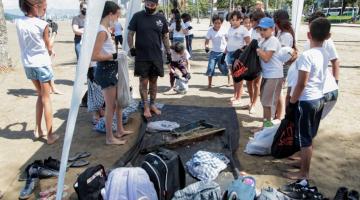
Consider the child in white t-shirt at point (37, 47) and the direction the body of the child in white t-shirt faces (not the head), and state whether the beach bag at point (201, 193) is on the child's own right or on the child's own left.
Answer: on the child's own right

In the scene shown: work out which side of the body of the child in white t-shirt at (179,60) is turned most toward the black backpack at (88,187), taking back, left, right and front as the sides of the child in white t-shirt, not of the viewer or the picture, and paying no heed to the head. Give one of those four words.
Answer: front

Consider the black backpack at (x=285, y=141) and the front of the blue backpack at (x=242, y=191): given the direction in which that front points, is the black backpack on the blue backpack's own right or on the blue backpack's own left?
on the blue backpack's own left

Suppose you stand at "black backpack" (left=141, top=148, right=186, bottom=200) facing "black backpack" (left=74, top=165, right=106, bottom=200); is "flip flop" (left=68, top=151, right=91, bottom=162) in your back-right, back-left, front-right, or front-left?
front-right

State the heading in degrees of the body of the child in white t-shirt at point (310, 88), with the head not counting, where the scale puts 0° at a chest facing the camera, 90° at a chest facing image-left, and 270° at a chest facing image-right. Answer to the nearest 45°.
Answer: approximately 135°

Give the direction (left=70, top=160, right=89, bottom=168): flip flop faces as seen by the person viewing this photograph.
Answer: facing to the left of the viewer

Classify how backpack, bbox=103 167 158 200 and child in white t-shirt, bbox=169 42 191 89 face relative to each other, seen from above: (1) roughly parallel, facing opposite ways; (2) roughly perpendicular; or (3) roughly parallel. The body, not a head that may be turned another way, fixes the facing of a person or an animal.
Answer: roughly parallel

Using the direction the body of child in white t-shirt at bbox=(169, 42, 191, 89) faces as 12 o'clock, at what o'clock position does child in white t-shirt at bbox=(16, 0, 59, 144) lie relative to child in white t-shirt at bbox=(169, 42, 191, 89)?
child in white t-shirt at bbox=(16, 0, 59, 144) is roughly at 1 o'clock from child in white t-shirt at bbox=(169, 42, 191, 89).

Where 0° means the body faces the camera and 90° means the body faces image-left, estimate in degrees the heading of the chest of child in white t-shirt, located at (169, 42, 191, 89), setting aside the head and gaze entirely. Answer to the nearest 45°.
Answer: approximately 0°

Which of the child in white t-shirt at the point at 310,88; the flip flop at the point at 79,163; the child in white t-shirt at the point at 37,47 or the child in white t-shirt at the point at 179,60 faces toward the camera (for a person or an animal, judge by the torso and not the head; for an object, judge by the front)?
the child in white t-shirt at the point at 179,60

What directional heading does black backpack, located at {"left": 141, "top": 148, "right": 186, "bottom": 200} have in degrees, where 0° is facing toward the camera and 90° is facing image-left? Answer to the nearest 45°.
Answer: approximately 45°

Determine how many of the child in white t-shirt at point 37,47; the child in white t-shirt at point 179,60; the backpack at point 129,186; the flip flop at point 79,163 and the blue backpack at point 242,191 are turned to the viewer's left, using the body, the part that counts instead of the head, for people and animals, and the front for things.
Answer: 1

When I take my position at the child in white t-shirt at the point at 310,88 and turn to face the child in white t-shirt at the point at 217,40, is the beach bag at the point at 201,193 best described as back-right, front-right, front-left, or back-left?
back-left
